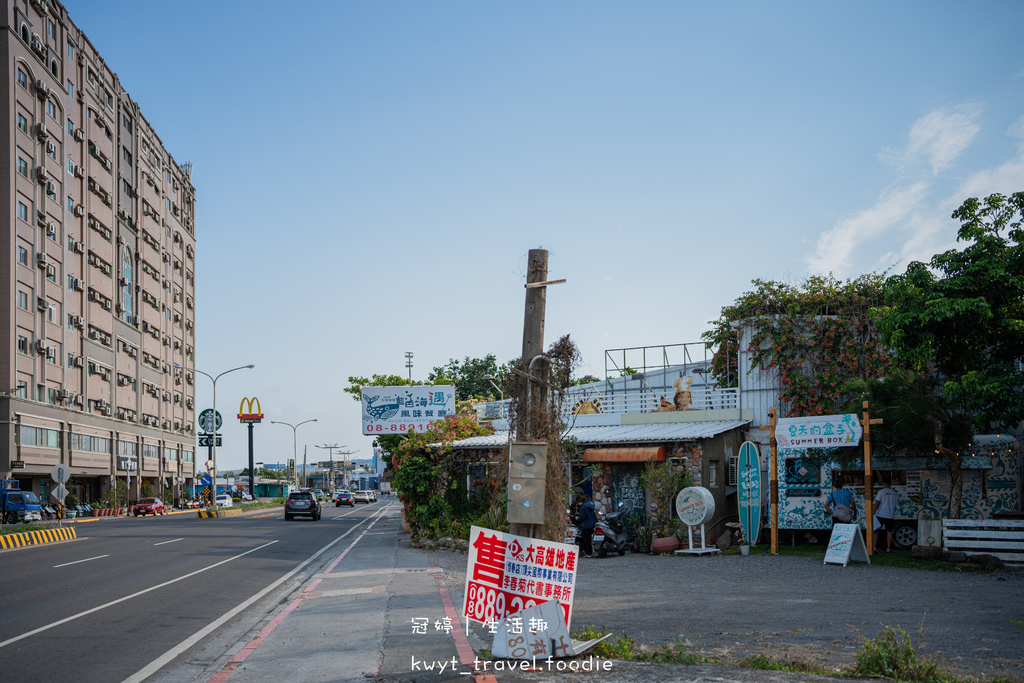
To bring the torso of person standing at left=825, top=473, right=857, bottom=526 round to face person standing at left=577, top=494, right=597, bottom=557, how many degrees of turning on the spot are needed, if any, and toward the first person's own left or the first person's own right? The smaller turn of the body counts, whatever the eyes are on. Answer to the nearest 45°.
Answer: approximately 90° to the first person's own left

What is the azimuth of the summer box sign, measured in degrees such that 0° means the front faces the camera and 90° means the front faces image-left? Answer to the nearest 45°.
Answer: approximately 0°

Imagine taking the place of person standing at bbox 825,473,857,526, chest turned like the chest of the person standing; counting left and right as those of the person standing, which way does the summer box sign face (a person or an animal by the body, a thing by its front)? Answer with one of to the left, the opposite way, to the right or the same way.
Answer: the opposite way

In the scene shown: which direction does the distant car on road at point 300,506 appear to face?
away from the camera

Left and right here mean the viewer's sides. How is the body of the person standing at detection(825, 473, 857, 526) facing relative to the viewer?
facing away from the viewer

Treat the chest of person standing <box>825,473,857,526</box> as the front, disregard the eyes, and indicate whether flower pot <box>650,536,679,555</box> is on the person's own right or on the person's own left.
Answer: on the person's own left
